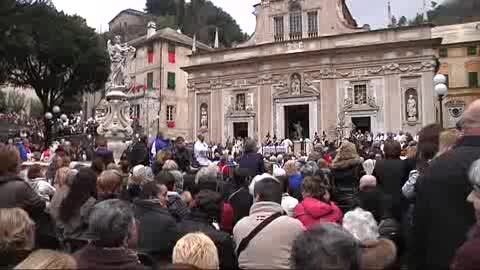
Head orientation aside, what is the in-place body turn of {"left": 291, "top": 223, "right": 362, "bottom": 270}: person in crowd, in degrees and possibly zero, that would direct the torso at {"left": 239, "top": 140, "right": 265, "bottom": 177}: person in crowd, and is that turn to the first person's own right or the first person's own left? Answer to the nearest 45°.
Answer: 0° — they already face them

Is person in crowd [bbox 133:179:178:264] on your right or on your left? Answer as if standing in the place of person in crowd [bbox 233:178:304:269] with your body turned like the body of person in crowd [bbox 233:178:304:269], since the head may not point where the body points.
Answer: on your left

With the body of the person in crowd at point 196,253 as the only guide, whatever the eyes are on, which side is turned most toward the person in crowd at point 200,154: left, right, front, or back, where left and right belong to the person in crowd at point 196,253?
front

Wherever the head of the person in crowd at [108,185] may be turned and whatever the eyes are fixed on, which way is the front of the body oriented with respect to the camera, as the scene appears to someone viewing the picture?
away from the camera

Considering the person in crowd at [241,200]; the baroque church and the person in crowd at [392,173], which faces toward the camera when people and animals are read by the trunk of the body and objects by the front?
the baroque church

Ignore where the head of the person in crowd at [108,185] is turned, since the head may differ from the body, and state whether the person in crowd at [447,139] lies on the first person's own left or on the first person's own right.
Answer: on the first person's own right

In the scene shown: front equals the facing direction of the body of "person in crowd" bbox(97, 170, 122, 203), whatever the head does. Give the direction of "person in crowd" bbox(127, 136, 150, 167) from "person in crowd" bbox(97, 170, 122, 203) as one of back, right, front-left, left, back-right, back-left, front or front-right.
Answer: front

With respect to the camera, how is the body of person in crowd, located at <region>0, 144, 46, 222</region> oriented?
away from the camera

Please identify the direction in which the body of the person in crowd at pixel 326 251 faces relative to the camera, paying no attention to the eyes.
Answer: away from the camera

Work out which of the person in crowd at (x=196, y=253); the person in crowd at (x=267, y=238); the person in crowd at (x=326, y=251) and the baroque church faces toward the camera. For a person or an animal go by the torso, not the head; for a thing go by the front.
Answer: the baroque church

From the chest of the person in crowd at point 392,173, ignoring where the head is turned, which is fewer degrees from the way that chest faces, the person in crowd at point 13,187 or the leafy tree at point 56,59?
the leafy tree

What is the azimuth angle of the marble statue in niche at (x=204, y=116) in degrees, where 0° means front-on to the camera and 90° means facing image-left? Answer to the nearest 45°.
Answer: approximately 0°

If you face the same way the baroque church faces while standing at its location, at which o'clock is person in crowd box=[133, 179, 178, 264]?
The person in crowd is roughly at 12 o'clock from the baroque church.

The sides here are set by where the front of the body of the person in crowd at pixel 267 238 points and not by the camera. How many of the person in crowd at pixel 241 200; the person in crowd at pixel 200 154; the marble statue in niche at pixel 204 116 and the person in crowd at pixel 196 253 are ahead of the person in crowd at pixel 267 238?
3

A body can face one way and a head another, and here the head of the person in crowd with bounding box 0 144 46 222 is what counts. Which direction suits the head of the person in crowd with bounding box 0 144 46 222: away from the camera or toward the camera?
away from the camera

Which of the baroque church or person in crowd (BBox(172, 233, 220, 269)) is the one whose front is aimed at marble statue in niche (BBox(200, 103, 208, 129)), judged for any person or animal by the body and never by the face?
the person in crowd

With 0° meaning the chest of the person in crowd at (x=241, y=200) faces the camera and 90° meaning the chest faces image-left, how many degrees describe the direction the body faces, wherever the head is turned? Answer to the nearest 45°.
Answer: approximately 180°

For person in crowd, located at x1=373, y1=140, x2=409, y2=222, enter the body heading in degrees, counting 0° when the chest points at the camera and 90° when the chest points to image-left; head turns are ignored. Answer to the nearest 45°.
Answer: approximately 180°

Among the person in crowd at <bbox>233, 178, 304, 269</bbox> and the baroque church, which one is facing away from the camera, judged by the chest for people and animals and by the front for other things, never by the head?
the person in crowd

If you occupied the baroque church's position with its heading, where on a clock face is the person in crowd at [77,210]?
The person in crowd is roughly at 12 o'clock from the baroque church.

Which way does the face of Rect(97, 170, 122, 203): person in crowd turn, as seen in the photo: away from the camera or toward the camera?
away from the camera
